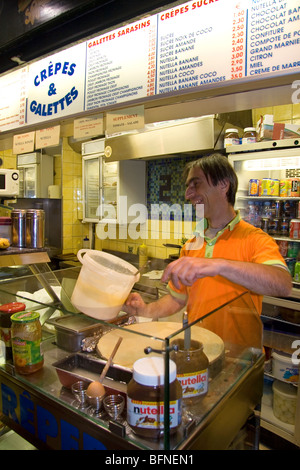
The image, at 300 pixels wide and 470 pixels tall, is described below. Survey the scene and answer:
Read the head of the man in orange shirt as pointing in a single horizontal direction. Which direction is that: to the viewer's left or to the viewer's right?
to the viewer's left

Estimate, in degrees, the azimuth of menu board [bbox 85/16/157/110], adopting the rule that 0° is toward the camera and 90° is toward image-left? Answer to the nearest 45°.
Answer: approximately 45°

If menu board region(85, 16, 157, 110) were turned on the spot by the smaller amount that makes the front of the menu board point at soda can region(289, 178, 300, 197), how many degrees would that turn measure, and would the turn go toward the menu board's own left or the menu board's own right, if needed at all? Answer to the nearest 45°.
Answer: approximately 180°

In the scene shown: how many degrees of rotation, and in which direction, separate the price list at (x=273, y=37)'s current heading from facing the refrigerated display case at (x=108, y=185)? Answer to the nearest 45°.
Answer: approximately 90° to its right

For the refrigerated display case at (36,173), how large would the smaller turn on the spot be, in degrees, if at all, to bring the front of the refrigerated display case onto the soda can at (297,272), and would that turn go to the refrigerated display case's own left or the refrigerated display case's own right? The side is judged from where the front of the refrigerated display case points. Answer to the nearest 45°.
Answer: approximately 90° to the refrigerated display case's own left

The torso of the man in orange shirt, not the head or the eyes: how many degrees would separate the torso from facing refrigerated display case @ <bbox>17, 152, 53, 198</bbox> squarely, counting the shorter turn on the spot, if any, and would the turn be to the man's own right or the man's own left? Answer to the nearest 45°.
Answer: approximately 90° to the man's own right

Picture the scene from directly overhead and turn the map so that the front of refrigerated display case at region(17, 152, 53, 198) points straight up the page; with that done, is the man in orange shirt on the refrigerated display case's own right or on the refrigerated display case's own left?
on the refrigerated display case's own left

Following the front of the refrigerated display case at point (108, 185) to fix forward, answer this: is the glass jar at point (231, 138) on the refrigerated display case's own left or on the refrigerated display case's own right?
on the refrigerated display case's own left

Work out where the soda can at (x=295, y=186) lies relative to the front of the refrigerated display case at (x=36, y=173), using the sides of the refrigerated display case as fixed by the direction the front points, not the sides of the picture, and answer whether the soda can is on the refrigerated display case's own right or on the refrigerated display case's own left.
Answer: on the refrigerated display case's own left
